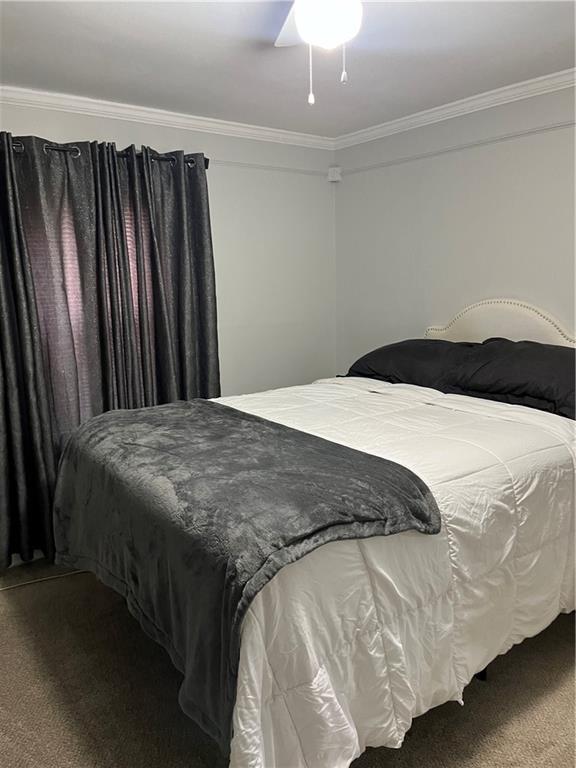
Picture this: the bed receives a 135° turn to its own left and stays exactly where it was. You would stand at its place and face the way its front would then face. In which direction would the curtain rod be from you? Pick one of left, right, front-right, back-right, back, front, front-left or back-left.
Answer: back-left

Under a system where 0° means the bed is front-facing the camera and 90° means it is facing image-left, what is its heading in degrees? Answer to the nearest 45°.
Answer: approximately 45°
